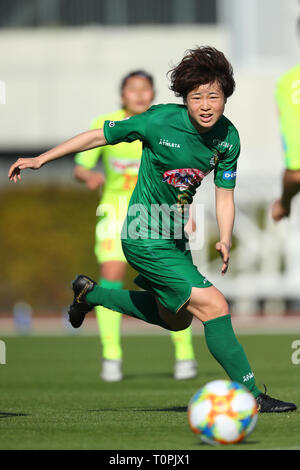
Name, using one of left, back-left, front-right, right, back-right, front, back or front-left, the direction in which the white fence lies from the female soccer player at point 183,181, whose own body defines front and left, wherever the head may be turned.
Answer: back-left

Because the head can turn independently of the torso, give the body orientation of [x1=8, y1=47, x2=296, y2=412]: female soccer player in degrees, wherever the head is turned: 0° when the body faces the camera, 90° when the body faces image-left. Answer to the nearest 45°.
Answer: approximately 315°

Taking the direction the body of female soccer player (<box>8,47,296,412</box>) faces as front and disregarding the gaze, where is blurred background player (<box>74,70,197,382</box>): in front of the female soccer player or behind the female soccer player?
behind

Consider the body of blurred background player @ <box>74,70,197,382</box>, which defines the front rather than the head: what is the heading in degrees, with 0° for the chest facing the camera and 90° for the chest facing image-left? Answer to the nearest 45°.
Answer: approximately 0°

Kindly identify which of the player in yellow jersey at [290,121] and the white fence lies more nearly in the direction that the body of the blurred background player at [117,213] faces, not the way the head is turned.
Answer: the player in yellow jersey

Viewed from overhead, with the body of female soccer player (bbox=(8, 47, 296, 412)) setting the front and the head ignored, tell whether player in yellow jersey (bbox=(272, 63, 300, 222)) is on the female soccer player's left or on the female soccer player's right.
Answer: on the female soccer player's left
